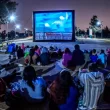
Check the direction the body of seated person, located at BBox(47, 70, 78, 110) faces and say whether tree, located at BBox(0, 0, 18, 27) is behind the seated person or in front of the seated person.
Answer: in front

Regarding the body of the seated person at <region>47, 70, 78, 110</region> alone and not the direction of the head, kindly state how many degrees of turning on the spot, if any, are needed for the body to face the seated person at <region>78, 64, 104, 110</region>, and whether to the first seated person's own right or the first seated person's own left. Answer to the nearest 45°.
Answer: approximately 45° to the first seated person's own right

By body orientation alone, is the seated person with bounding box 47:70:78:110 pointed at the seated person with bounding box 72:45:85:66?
yes

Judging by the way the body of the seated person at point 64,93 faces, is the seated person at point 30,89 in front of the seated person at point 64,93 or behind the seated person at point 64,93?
in front

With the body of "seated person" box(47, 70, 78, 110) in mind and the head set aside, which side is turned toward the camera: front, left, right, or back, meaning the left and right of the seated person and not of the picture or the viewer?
back
